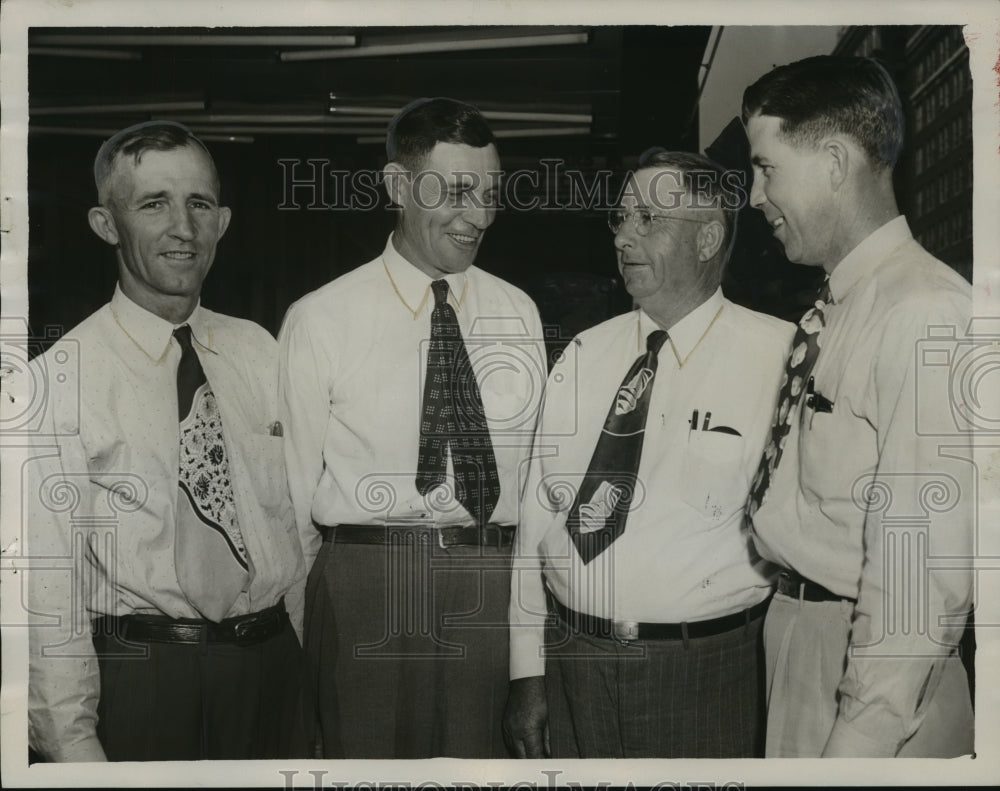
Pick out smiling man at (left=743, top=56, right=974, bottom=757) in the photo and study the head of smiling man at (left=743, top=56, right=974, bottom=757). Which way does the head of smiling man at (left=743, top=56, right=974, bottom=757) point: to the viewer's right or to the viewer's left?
to the viewer's left

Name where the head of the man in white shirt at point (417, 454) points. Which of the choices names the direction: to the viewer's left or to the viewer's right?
to the viewer's right

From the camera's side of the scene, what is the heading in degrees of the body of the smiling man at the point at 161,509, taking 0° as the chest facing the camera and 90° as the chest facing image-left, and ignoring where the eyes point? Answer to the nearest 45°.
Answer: approximately 315°

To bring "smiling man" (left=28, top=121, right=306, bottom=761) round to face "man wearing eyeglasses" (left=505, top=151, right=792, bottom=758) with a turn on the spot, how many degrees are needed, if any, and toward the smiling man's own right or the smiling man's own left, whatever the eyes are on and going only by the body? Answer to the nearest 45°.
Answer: approximately 45° to the smiling man's own left
